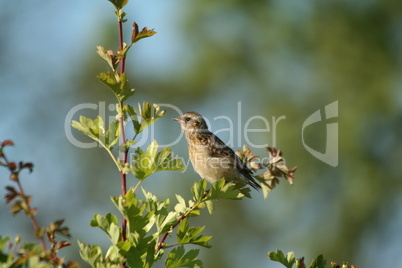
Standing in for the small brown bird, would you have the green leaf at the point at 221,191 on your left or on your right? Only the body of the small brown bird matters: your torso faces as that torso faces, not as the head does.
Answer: on your left

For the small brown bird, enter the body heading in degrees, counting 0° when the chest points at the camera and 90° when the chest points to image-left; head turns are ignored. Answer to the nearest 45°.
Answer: approximately 90°

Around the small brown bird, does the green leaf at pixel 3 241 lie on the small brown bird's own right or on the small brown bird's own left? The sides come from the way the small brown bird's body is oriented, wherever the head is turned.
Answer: on the small brown bird's own left
